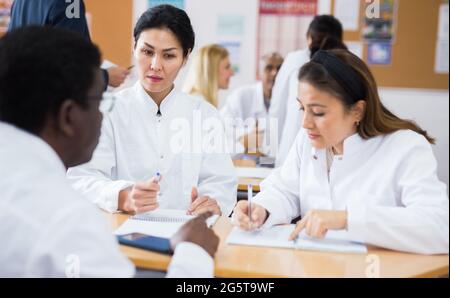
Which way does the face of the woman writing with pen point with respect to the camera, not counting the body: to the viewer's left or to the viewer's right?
to the viewer's left

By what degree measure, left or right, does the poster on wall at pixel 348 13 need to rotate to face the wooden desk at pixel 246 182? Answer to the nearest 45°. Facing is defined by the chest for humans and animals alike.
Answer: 0° — it already faces it

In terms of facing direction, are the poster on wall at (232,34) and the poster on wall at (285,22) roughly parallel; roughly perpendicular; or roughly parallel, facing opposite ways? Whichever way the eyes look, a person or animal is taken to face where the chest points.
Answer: roughly parallel

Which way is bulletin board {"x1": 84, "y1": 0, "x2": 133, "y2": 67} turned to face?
toward the camera

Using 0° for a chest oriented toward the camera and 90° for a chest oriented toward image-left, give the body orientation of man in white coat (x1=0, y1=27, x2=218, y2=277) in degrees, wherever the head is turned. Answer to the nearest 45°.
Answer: approximately 225°

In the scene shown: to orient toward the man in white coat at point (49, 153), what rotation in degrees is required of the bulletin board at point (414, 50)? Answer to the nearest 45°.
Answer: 0° — it already faces them

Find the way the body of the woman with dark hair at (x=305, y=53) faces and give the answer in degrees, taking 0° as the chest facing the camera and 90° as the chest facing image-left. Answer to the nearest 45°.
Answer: approximately 180°

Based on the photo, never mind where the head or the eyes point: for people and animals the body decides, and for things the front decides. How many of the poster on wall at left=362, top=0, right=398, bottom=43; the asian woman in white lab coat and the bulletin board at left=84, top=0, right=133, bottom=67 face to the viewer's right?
0

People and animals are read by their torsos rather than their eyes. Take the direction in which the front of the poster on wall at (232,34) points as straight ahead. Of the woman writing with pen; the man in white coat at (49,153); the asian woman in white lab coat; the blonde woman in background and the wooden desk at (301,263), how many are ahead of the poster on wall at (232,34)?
5

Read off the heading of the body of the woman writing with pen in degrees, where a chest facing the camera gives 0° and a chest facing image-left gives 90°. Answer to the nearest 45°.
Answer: approximately 45°

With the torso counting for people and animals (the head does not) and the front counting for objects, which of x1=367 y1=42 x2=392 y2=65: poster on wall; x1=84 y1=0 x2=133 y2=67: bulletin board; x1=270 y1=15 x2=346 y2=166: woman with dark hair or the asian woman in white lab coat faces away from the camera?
the woman with dark hair

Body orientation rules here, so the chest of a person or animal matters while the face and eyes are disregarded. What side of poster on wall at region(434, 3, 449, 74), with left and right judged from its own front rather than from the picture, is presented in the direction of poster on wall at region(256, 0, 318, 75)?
right

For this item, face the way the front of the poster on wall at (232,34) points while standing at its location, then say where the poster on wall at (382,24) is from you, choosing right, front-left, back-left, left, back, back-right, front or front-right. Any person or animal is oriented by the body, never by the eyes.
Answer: front-left

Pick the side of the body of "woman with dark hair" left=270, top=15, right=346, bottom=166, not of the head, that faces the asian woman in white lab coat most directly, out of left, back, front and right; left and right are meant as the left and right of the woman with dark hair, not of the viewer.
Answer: back

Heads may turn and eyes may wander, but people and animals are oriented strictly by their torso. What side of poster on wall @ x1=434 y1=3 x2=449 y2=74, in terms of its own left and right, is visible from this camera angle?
front
